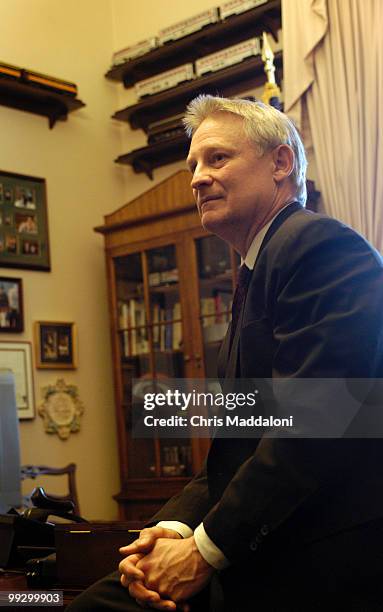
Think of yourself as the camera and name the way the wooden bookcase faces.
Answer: facing the viewer and to the left of the viewer

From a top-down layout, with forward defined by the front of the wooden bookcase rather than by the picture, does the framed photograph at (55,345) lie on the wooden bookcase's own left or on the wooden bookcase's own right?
on the wooden bookcase's own right

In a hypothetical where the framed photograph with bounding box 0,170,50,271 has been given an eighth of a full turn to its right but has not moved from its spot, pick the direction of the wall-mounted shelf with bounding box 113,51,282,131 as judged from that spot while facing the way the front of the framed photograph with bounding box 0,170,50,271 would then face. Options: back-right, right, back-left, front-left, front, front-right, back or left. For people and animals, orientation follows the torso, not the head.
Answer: left

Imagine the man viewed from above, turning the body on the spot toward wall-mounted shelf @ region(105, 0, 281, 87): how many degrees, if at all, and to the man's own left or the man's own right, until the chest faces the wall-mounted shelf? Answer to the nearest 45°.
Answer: approximately 90° to the man's own right

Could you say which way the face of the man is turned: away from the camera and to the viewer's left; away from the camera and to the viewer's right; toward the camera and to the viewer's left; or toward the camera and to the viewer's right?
toward the camera and to the viewer's left

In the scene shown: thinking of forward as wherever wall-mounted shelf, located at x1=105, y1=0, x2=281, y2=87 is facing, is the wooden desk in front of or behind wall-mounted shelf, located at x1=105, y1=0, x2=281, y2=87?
in front

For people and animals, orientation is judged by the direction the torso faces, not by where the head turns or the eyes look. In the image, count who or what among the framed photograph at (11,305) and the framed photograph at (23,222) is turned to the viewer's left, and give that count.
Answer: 0

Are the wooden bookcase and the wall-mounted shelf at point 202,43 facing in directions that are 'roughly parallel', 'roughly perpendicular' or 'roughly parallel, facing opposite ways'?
roughly parallel

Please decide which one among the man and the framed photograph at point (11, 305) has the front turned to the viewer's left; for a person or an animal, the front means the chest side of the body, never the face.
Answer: the man

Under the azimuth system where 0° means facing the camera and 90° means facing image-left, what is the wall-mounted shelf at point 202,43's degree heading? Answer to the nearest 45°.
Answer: approximately 45°

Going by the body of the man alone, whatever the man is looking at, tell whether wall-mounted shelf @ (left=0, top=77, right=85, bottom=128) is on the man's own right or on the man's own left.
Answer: on the man's own right

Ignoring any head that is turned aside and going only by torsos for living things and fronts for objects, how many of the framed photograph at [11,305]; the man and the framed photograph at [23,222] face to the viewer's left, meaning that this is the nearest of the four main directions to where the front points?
1

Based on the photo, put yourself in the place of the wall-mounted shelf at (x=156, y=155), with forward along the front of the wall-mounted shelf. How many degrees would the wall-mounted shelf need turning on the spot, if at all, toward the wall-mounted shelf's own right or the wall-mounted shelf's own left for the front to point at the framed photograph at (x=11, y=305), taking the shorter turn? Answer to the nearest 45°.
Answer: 0° — it already faces it

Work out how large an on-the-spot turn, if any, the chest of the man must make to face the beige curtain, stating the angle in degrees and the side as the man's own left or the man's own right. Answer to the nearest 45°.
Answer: approximately 90° to the man's own right

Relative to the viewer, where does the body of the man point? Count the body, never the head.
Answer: to the viewer's left
